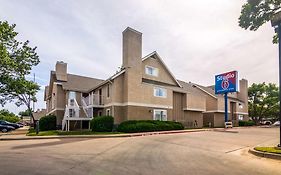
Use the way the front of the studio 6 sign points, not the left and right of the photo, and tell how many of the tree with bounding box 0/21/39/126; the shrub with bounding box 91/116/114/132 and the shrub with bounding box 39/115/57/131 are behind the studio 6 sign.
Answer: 0

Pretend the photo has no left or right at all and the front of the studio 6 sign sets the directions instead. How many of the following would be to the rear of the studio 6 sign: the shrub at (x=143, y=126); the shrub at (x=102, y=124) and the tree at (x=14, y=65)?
0

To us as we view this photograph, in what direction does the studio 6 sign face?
facing the viewer and to the left of the viewer

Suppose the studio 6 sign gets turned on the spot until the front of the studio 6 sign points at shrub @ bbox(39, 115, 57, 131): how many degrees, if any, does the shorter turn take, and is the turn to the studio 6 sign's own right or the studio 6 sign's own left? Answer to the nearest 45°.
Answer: approximately 45° to the studio 6 sign's own right

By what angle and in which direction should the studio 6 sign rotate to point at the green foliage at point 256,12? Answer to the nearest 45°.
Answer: approximately 45° to its left

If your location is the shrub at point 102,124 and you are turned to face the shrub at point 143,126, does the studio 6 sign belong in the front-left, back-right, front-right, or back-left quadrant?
front-left

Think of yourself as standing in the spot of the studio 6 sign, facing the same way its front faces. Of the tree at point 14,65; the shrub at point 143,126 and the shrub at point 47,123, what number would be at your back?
0

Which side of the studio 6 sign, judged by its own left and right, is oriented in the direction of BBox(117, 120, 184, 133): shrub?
front

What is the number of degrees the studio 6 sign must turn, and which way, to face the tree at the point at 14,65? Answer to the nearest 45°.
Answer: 0° — it already faces it
